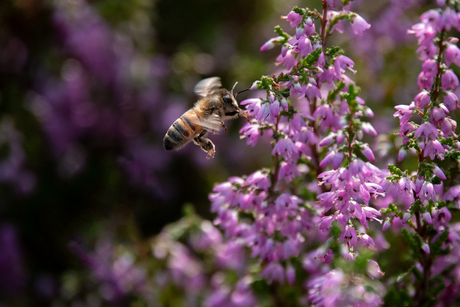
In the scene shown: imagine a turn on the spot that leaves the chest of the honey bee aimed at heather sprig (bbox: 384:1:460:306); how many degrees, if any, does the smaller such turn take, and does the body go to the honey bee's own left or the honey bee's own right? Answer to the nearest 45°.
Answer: approximately 45° to the honey bee's own right

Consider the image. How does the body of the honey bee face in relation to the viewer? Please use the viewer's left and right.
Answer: facing to the right of the viewer
